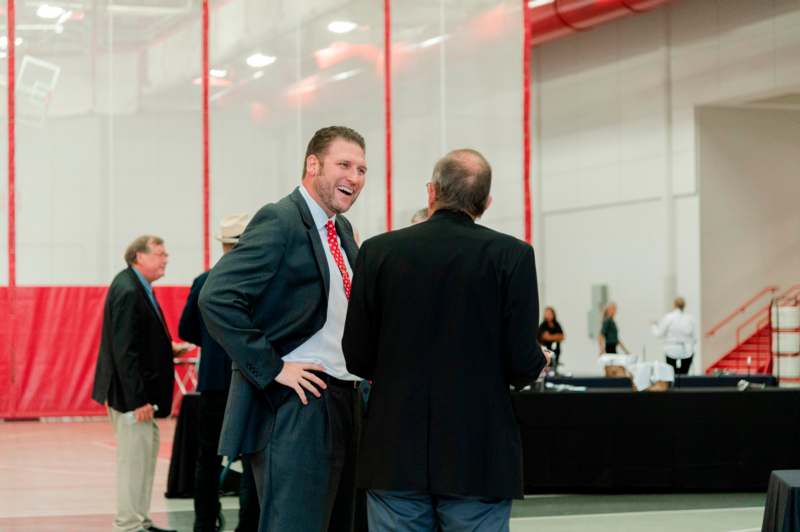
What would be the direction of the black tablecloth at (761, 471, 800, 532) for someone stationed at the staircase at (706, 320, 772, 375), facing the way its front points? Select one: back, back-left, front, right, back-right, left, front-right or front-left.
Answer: left

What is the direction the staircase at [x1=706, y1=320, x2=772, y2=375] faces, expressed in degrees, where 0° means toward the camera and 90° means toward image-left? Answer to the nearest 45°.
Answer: approximately 90°

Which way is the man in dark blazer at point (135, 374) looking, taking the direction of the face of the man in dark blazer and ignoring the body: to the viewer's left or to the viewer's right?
to the viewer's right

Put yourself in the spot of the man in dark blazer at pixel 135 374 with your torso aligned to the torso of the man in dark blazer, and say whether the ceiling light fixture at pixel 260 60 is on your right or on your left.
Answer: on your left

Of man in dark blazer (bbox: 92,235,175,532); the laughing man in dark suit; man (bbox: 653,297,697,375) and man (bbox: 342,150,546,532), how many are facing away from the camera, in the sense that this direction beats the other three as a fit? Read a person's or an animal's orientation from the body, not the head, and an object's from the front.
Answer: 2

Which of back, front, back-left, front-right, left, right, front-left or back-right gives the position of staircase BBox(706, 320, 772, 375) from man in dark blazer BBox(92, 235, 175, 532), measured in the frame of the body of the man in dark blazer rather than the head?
front-left

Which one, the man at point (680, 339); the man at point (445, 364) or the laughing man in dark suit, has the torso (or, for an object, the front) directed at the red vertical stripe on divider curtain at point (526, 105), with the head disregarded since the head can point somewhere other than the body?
the man at point (445, 364)

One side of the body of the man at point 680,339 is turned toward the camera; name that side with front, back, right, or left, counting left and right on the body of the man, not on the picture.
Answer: back

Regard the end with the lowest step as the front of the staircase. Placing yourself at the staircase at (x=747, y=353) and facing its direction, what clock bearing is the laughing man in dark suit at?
The laughing man in dark suit is roughly at 9 o'clock from the staircase.

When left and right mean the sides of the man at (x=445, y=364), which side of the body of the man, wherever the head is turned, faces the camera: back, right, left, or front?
back

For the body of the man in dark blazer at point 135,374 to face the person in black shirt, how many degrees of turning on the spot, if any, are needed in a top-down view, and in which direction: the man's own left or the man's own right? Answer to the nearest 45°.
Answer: approximately 45° to the man's own left

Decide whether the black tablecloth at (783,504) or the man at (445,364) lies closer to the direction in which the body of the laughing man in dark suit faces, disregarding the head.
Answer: the man

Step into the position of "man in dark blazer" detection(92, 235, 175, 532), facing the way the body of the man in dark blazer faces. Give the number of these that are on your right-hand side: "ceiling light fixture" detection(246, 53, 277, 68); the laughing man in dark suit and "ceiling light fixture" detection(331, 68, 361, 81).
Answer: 1

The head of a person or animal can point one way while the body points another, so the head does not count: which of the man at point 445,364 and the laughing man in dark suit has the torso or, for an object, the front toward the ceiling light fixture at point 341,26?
the man

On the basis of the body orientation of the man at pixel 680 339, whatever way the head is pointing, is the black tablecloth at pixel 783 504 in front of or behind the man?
behind

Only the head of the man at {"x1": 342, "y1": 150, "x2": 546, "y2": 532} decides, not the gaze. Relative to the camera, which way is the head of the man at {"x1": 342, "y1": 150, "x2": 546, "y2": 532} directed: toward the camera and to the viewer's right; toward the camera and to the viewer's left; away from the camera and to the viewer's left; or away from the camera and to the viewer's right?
away from the camera and to the viewer's left
